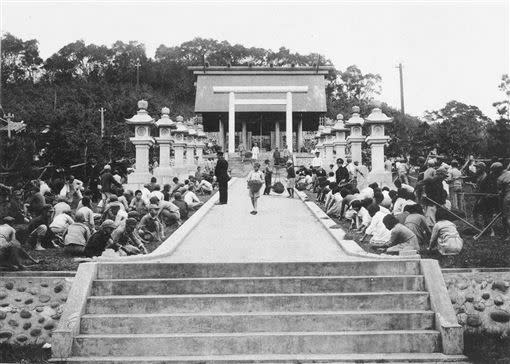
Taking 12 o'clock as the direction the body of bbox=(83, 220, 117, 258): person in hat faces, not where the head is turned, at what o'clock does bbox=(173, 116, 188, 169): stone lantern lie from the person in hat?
The stone lantern is roughly at 11 o'clock from the person in hat.

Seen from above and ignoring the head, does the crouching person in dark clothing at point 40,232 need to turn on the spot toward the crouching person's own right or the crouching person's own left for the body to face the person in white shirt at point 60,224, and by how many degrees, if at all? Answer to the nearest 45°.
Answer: approximately 45° to the crouching person's own left

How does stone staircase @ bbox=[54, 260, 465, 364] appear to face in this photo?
toward the camera

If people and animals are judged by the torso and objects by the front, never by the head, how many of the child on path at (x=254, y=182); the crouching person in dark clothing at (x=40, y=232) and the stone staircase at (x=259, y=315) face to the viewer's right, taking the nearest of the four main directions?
1

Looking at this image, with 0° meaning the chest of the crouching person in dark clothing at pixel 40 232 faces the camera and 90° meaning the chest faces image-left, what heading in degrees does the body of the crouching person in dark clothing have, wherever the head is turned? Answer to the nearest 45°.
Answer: approximately 270°

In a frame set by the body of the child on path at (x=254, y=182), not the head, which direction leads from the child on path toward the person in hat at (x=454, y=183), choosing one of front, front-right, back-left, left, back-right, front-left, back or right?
left

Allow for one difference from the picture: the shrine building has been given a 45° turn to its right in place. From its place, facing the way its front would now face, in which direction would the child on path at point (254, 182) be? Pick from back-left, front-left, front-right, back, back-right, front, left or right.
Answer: front-left

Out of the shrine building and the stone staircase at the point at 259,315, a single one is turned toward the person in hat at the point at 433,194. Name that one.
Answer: the shrine building

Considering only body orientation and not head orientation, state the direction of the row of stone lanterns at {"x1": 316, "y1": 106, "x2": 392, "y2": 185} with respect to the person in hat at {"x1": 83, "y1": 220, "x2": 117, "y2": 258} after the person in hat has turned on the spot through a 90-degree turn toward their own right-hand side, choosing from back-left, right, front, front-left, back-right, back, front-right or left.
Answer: left

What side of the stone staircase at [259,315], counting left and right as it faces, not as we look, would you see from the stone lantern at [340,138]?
back

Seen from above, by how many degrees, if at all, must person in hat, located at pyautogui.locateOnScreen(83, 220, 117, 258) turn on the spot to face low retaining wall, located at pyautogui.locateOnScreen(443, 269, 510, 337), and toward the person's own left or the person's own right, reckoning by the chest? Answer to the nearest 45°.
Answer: approximately 90° to the person's own right

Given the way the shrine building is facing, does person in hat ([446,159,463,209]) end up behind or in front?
in front

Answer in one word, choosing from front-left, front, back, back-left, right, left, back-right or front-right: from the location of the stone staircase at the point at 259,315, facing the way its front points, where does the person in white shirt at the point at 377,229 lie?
back-left

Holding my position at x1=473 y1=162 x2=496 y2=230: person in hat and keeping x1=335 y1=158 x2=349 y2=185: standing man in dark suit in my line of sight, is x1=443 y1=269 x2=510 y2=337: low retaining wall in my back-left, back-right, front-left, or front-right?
back-left

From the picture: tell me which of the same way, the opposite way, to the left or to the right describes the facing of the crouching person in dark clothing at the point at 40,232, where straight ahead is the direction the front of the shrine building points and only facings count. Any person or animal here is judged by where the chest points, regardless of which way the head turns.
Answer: to the left

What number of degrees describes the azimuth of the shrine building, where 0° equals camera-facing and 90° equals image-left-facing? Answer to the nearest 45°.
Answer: approximately 0°

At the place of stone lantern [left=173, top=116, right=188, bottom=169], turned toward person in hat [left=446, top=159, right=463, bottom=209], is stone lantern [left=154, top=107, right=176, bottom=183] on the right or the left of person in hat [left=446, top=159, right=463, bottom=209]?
right

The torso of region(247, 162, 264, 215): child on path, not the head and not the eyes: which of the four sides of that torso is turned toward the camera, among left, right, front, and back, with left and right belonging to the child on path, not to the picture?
front

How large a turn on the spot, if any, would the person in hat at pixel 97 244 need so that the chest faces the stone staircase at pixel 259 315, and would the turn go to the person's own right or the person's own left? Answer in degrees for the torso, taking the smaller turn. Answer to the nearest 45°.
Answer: approximately 90° to the person's own right

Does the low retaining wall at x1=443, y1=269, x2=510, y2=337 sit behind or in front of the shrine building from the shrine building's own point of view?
in front
